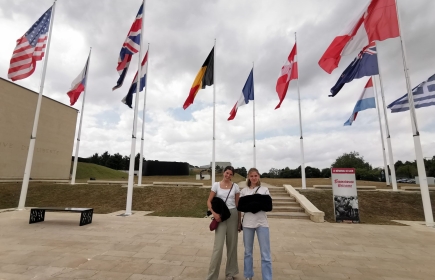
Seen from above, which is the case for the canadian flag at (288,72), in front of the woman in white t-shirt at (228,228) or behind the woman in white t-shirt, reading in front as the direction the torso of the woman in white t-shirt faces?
behind

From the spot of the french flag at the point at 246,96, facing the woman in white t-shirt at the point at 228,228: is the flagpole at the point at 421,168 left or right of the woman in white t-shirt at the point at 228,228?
left

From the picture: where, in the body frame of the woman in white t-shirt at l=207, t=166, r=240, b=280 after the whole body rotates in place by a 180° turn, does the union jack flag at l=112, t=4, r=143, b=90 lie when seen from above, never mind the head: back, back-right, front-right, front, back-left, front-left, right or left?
front-left

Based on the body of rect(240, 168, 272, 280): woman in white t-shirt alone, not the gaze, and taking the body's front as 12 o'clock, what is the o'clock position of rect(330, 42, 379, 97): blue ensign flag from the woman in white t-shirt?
The blue ensign flag is roughly at 7 o'clock from the woman in white t-shirt.

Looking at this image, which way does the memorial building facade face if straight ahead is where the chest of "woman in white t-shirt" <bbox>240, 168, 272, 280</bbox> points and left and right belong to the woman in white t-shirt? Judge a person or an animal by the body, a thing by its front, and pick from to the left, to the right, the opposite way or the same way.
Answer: to the left

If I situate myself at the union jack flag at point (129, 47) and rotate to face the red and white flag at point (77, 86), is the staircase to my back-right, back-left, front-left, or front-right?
back-right

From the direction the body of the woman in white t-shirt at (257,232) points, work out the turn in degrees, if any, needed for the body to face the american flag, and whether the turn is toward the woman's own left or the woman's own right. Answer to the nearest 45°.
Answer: approximately 135° to the woman's own right

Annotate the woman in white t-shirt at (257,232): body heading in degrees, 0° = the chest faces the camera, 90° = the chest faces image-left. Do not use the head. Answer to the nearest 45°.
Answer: approximately 0°

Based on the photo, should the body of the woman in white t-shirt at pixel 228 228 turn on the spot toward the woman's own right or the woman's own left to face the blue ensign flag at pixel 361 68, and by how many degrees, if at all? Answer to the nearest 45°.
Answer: approximately 135° to the woman's own left

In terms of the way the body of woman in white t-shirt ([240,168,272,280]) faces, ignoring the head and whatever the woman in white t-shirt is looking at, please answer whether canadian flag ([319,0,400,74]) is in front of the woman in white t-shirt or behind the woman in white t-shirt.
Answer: behind

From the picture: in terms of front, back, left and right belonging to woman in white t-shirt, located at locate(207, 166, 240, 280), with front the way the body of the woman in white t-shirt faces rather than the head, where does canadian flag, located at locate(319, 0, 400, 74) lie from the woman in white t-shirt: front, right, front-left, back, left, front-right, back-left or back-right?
back-left

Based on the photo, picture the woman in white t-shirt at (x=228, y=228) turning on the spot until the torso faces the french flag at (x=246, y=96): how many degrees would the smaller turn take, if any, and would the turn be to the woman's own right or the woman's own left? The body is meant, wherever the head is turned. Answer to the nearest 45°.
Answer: approximately 180°

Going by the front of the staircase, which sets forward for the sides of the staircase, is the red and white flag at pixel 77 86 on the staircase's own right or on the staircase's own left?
on the staircase's own right
